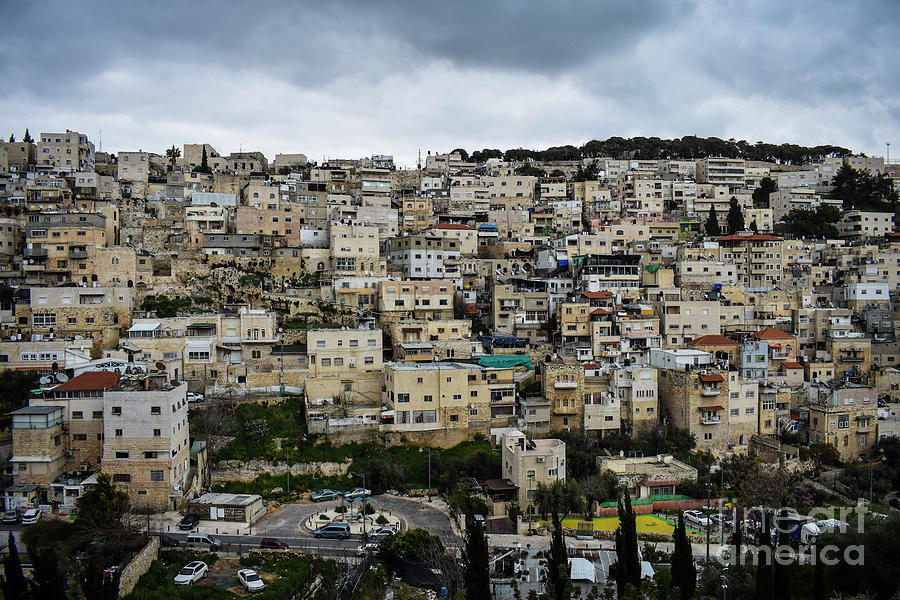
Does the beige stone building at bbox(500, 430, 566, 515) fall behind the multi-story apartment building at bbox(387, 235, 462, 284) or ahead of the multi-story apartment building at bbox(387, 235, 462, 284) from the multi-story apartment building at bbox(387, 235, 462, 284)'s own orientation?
ahead

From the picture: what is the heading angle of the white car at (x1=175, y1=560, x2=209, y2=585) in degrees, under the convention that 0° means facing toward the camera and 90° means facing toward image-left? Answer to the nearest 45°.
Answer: approximately 45°

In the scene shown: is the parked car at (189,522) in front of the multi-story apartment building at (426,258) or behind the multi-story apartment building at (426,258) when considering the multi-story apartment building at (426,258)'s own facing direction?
in front

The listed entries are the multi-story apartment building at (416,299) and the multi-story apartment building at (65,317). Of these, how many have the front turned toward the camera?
2

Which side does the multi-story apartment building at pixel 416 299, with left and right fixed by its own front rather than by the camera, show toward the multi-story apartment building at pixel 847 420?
left

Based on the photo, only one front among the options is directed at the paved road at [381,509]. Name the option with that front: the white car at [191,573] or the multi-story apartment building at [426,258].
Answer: the multi-story apartment building

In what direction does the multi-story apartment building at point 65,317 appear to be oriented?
toward the camera

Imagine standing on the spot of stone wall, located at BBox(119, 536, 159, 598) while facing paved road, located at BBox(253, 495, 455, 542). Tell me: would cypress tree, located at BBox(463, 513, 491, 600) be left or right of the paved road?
right

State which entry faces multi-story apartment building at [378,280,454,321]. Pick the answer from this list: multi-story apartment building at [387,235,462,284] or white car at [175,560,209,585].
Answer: multi-story apartment building at [387,235,462,284]

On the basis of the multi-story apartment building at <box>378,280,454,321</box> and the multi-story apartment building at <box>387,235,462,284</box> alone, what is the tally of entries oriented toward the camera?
2

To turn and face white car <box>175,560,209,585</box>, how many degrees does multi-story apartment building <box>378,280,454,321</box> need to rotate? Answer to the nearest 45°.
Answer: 0° — it already faces it

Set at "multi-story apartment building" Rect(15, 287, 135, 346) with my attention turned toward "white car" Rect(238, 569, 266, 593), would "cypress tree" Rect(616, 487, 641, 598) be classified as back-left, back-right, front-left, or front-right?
front-left

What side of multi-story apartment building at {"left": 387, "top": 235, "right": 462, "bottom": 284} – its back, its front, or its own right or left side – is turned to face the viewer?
front

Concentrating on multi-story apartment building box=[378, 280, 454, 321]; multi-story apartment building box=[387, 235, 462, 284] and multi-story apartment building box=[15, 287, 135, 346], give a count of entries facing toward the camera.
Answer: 3
